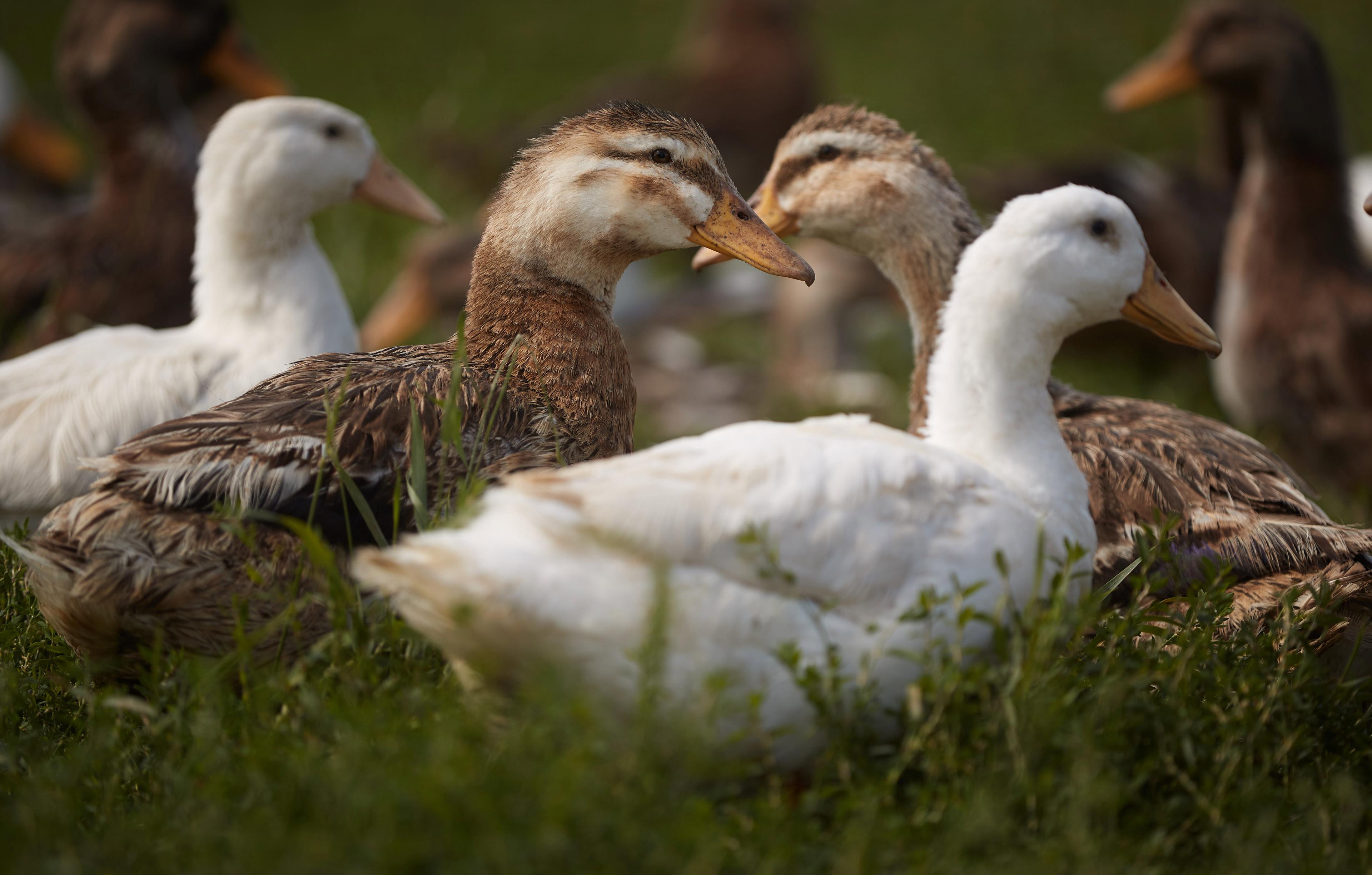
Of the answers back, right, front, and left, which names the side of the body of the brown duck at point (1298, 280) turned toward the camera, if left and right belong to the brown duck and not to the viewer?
left

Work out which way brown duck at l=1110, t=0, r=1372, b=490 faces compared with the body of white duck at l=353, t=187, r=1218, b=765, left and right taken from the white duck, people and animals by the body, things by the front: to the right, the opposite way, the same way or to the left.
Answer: the opposite way

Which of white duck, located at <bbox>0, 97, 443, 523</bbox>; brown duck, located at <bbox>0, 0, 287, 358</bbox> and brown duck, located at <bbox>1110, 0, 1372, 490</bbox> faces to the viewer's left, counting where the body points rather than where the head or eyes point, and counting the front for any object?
brown duck, located at <bbox>1110, 0, 1372, 490</bbox>

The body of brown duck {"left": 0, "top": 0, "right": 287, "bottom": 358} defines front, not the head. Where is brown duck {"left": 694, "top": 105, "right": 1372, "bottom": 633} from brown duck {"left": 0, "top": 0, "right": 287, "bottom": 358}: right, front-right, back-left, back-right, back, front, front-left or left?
front-right

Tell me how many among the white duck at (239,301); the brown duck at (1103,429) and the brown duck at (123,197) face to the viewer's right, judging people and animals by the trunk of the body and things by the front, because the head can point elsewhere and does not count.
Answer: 2

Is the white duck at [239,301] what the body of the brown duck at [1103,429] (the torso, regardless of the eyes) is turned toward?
yes

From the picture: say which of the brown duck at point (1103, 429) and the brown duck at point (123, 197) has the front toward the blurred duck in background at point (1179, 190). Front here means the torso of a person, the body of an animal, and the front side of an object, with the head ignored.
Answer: the brown duck at point (123, 197)

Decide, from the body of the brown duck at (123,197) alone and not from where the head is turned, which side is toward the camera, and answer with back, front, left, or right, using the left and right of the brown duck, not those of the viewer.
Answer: right

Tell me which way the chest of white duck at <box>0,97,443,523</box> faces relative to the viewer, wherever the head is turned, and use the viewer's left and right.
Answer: facing to the right of the viewer

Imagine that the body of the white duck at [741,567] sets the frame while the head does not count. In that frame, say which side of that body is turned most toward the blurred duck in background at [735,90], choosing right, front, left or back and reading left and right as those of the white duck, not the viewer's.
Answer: left

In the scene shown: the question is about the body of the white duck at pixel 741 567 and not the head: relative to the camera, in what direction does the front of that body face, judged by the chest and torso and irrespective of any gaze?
to the viewer's right

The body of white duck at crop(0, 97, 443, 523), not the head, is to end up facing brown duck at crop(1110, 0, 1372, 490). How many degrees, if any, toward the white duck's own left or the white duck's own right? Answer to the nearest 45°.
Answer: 0° — it already faces it

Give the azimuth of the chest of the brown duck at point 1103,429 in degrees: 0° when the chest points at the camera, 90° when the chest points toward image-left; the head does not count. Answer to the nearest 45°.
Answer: approximately 90°
